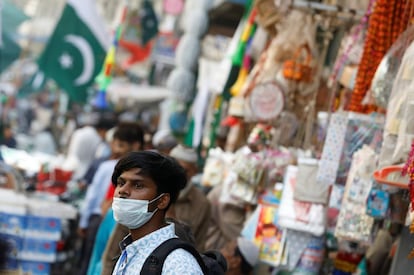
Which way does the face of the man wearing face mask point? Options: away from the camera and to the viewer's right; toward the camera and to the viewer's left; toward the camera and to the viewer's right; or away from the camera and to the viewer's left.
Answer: toward the camera and to the viewer's left

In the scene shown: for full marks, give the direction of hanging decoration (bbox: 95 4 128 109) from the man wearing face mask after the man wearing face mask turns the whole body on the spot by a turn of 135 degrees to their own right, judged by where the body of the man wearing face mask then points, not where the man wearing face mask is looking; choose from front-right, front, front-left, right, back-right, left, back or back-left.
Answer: front

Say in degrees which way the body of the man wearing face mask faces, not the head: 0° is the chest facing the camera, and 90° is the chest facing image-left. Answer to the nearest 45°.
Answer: approximately 45°
